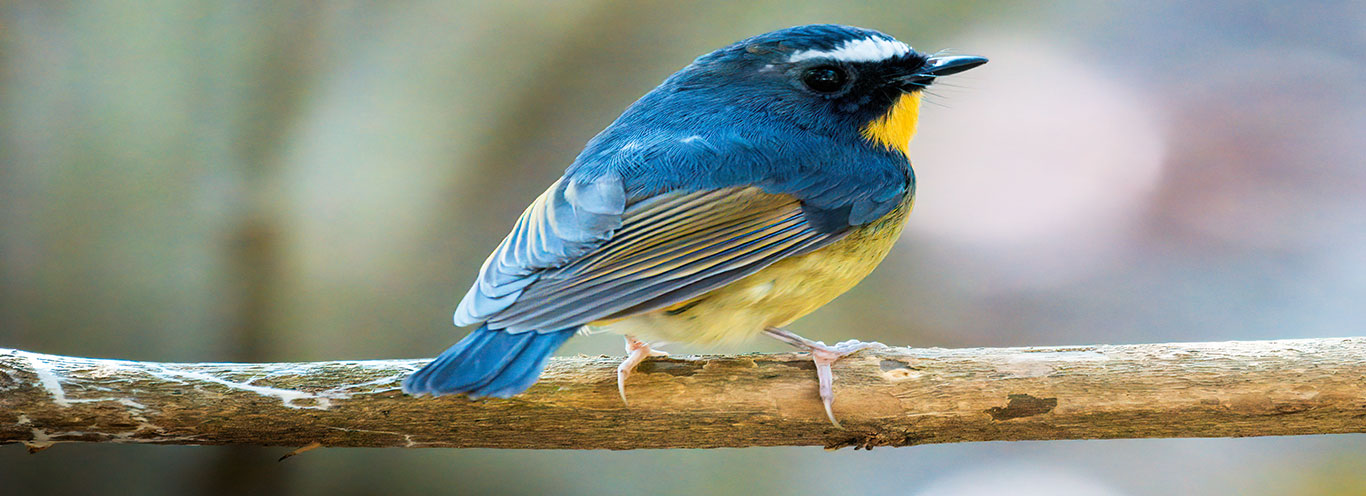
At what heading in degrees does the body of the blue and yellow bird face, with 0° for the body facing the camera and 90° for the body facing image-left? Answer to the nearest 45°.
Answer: approximately 270°
